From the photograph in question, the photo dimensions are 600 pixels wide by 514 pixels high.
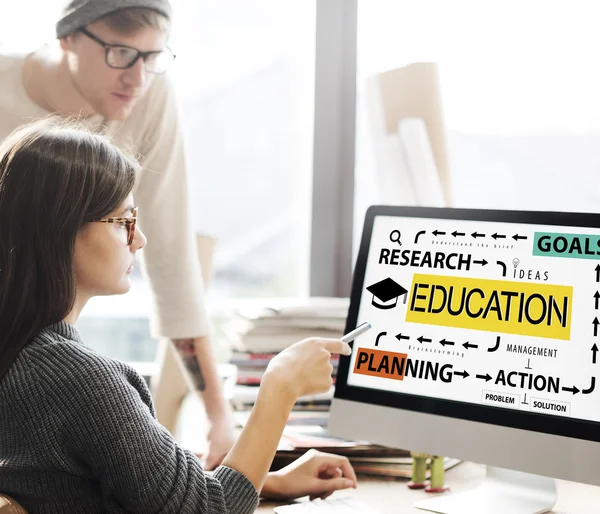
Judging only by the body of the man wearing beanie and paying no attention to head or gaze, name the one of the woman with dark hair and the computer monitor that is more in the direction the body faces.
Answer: the computer monitor

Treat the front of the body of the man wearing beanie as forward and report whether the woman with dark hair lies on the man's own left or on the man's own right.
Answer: on the man's own right

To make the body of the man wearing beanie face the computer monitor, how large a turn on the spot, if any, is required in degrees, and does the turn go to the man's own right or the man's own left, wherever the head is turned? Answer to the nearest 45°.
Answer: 0° — they already face it

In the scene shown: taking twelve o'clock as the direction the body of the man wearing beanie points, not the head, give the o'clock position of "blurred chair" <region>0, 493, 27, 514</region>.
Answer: The blurred chair is roughly at 2 o'clock from the man wearing beanie.

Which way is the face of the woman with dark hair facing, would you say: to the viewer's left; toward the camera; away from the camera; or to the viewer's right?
to the viewer's right

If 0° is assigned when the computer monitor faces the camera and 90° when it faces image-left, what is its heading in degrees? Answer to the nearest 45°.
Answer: approximately 45°
